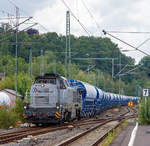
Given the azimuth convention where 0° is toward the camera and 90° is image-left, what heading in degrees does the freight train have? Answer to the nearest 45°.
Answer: approximately 45°

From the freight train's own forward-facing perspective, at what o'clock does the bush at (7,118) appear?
The bush is roughly at 2 o'clock from the freight train.
